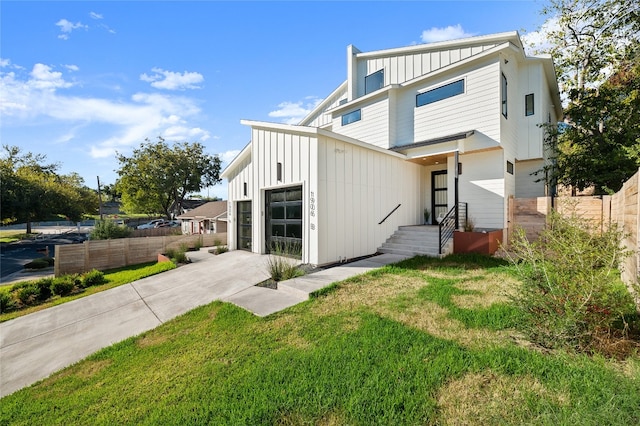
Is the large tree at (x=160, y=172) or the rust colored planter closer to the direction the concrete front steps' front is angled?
the large tree

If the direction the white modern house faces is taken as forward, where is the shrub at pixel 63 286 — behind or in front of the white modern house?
in front

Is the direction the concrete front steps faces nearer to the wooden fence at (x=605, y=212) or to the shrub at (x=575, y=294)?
the shrub

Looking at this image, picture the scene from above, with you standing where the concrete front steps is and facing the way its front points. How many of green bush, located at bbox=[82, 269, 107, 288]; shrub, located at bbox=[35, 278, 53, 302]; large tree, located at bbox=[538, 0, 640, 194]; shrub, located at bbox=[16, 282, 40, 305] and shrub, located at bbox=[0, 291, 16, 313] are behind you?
1

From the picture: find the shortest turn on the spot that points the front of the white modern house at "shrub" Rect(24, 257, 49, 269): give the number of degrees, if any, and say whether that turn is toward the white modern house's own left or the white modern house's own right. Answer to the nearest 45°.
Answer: approximately 45° to the white modern house's own right

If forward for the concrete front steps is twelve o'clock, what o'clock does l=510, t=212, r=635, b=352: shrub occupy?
The shrub is roughly at 10 o'clock from the concrete front steps.

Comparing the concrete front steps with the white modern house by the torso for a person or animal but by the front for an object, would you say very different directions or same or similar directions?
same or similar directions

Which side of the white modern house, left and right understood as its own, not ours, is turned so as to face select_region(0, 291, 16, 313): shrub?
front

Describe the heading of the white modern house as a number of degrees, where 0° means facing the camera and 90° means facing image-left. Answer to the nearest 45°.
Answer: approximately 45°

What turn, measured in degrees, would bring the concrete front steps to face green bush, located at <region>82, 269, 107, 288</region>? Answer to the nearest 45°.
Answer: approximately 45° to its right

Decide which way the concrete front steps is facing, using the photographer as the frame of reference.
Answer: facing the viewer and to the left of the viewer

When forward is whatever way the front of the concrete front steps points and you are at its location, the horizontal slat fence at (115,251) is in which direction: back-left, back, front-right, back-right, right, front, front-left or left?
front-right

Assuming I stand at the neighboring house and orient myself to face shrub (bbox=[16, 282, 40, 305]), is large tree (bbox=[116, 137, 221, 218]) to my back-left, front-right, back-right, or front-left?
back-right

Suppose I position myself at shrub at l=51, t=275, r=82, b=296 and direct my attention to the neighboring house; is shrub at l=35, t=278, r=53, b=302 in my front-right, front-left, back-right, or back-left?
back-left

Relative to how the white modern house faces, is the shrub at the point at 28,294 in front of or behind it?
in front

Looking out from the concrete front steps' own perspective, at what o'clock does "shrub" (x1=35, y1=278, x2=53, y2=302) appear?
The shrub is roughly at 1 o'clock from the concrete front steps.

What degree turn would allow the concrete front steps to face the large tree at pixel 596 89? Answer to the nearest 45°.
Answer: approximately 180°

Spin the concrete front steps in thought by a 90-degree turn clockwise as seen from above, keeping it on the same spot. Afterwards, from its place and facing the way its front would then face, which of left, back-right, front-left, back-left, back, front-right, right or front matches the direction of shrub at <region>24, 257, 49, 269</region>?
front-left
